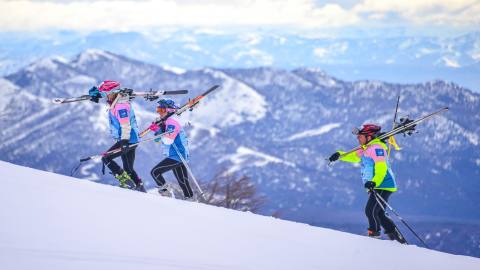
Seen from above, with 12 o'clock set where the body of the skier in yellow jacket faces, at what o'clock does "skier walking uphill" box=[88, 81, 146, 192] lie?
The skier walking uphill is roughly at 12 o'clock from the skier in yellow jacket.

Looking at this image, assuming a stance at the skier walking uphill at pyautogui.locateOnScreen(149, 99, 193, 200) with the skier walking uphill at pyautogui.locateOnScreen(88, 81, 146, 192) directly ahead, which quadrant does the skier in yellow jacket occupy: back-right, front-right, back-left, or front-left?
back-left

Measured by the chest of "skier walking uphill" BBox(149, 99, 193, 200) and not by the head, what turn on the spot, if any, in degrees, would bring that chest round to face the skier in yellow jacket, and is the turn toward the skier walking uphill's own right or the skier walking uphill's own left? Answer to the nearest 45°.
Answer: approximately 135° to the skier walking uphill's own left

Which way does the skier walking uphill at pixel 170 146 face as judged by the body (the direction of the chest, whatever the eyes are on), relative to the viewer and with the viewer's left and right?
facing to the left of the viewer

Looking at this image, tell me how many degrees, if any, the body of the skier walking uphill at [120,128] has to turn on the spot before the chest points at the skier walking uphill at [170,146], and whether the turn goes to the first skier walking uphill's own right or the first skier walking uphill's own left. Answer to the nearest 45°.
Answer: approximately 180°

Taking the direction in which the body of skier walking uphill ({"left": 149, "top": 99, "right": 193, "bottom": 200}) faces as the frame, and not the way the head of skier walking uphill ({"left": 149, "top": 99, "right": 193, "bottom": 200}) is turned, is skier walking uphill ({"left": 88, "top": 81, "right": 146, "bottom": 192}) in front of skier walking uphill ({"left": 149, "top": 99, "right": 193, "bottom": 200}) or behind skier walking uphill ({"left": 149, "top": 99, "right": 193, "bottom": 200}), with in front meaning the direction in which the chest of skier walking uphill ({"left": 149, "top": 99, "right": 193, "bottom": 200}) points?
in front

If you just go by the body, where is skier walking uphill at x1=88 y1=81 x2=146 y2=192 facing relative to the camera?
to the viewer's left

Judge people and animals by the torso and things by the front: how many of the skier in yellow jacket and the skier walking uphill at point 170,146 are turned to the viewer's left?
2

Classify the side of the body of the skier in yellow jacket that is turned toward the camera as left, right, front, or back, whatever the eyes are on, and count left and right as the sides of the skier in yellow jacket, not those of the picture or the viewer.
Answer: left
